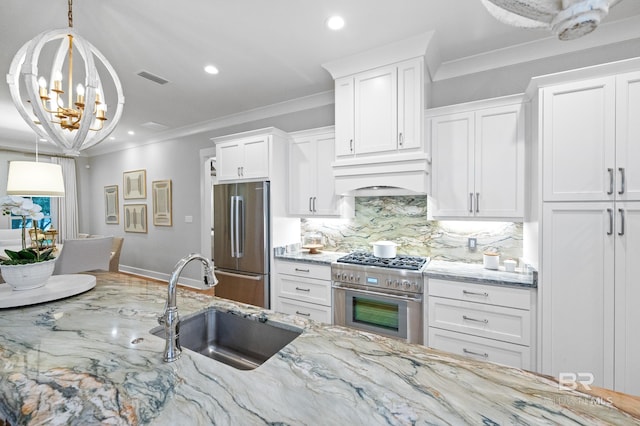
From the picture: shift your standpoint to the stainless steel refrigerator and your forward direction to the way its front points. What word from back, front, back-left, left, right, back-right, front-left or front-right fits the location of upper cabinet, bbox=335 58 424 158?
left

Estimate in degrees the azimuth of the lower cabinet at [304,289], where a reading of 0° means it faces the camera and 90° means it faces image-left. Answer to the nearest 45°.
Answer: approximately 45°

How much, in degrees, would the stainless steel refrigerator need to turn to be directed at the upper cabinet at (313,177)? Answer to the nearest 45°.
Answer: approximately 135° to its left

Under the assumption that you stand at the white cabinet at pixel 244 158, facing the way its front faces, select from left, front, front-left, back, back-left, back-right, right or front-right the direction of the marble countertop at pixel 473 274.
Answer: left

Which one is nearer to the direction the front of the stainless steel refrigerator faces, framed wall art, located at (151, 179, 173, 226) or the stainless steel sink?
the stainless steel sink

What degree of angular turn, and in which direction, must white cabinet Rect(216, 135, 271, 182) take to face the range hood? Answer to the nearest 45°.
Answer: approximately 90° to its left

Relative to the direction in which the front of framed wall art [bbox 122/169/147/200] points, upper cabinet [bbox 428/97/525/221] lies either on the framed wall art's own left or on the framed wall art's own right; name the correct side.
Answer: on the framed wall art's own left

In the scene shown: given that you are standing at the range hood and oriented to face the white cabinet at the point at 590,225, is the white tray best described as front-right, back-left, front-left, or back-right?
back-right

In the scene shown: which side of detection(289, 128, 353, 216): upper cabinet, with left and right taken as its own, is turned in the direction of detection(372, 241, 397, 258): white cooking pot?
left

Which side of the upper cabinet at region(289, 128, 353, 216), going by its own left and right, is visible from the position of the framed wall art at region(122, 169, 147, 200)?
right
